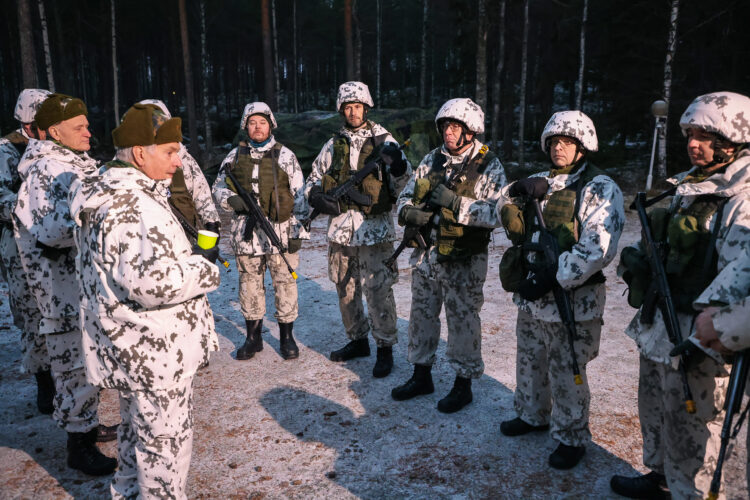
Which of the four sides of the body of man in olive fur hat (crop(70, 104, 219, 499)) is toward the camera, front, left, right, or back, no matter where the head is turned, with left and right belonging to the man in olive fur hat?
right

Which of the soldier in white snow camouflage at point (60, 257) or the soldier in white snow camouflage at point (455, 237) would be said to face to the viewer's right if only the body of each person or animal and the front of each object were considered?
the soldier in white snow camouflage at point (60, 257)

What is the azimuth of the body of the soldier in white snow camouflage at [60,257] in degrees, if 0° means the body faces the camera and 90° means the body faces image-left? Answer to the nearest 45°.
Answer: approximately 270°

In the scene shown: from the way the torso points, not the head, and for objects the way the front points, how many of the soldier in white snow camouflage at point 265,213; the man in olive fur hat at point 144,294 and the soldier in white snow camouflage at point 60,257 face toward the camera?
1

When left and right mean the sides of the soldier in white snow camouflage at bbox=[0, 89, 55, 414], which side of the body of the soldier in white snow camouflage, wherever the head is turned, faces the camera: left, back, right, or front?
right

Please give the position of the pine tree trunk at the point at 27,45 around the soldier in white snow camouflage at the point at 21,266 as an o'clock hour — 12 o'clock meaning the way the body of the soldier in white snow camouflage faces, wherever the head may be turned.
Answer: The pine tree trunk is roughly at 9 o'clock from the soldier in white snow camouflage.

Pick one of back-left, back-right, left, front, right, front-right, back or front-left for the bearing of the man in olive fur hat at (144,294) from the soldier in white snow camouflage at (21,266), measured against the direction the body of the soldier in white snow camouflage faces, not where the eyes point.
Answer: right

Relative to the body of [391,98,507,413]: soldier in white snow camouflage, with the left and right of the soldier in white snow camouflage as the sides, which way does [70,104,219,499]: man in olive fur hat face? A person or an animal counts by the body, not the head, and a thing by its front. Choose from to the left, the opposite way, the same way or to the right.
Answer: the opposite way

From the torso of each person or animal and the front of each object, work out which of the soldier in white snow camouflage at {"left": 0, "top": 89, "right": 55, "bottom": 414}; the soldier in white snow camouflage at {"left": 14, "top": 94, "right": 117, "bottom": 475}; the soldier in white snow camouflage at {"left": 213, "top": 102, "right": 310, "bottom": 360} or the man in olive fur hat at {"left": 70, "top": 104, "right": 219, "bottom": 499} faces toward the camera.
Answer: the soldier in white snow camouflage at {"left": 213, "top": 102, "right": 310, "bottom": 360}

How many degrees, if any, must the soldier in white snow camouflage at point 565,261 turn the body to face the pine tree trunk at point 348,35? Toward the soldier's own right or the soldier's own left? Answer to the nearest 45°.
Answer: approximately 90° to the soldier's own right

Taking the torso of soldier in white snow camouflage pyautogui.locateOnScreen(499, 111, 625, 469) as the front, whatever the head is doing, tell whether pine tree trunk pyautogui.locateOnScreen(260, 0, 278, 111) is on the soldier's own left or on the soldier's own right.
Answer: on the soldier's own right
